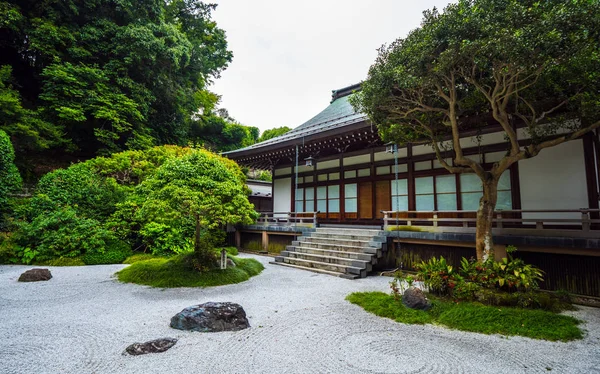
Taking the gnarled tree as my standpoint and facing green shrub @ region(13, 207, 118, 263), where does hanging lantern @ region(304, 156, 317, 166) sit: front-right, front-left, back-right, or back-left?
front-right

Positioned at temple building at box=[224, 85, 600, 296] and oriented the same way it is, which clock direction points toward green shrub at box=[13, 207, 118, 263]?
The green shrub is roughly at 1 o'clock from the temple building.

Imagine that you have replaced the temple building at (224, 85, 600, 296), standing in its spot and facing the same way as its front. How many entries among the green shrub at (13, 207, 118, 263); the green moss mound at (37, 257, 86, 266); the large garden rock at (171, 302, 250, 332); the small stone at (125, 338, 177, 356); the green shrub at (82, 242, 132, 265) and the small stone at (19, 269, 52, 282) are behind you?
0

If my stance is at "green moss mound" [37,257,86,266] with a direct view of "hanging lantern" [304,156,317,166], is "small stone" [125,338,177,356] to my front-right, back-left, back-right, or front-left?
front-right

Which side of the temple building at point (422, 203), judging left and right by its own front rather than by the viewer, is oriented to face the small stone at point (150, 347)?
front

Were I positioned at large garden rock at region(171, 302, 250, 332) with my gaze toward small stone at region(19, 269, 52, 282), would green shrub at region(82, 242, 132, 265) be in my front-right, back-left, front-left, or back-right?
front-right

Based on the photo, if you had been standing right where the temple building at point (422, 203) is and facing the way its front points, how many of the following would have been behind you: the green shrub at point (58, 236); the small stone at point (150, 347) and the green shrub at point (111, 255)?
0

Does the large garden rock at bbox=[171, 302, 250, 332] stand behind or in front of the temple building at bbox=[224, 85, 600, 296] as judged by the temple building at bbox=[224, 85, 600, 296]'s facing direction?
in front

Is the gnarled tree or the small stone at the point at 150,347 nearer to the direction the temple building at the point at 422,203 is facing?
the small stone

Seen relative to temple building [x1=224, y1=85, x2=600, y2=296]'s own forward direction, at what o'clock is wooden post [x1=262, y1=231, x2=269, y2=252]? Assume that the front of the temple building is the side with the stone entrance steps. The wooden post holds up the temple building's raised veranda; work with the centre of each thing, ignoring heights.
The wooden post is roughly at 2 o'clock from the temple building.

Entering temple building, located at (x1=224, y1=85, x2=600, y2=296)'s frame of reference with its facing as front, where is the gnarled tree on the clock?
The gnarled tree is roughly at 10 o'clock from the temple building.

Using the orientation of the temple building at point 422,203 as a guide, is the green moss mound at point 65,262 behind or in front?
in front

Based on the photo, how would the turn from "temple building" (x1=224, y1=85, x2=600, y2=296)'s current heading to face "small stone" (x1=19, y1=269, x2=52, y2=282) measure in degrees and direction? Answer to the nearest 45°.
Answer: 0° — it already faces it

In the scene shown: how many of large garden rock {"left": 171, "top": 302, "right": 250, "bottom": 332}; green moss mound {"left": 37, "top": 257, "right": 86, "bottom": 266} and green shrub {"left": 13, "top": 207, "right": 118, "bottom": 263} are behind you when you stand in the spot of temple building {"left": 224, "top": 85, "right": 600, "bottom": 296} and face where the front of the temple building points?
0

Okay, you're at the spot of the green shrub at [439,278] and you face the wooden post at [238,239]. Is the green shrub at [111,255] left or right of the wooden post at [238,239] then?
left
